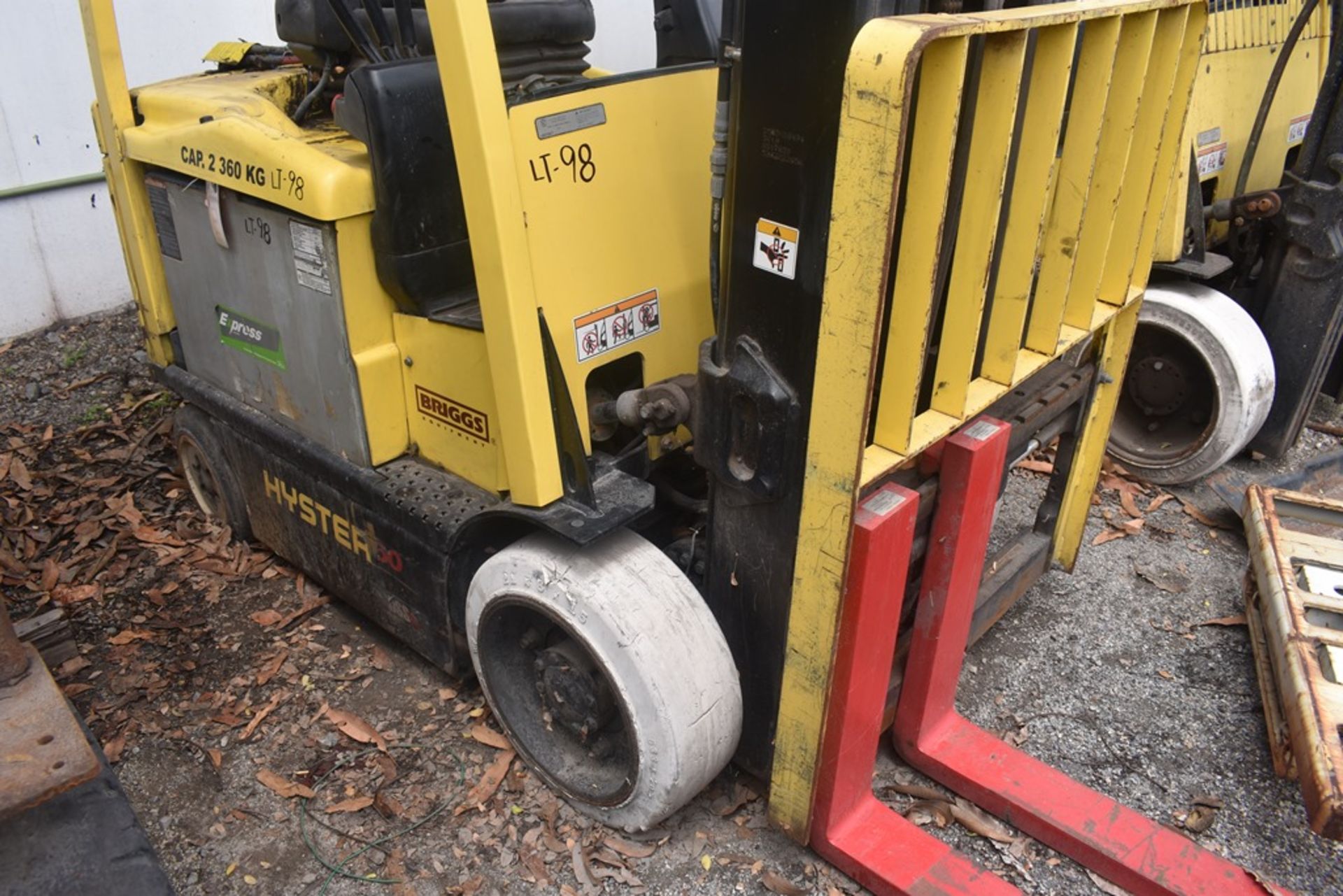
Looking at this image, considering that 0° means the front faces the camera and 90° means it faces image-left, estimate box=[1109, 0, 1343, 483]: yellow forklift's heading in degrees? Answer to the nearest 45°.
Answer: approximately 315°

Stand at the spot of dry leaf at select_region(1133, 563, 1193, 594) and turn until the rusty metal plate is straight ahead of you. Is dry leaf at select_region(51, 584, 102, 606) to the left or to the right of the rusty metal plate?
right

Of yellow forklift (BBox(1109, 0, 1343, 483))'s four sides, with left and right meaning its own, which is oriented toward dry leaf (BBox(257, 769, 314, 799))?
right

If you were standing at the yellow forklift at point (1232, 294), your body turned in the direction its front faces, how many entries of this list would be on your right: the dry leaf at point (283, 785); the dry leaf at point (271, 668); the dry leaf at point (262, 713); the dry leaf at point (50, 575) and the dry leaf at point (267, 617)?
5

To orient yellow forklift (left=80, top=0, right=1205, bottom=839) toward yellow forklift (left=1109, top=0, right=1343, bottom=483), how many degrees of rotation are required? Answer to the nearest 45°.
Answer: approximately 90° to its left

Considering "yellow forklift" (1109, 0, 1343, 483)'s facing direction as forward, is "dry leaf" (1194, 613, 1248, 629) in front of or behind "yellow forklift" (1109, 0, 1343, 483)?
in front

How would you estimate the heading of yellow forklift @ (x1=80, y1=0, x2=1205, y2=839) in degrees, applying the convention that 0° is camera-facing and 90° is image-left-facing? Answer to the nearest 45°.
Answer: approximately 315°

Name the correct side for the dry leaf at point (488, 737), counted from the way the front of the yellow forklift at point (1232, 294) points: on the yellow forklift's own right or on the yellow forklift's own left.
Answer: on the yellow forklift's own right

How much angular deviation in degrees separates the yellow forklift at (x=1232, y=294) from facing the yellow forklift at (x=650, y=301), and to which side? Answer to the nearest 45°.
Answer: approximately 90° to its right

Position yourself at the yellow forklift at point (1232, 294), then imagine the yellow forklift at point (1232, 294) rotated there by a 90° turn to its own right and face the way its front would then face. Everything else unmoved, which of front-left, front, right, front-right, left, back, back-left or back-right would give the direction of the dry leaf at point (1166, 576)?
front-left

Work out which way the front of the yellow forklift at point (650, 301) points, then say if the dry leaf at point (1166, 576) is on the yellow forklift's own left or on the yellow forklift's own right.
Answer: on the yellow forklift's own left

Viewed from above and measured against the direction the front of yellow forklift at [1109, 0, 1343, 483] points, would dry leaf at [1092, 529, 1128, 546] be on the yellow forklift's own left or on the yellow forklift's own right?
on the yellow forklift's own right

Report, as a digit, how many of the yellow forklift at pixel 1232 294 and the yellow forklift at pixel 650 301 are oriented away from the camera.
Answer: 0
